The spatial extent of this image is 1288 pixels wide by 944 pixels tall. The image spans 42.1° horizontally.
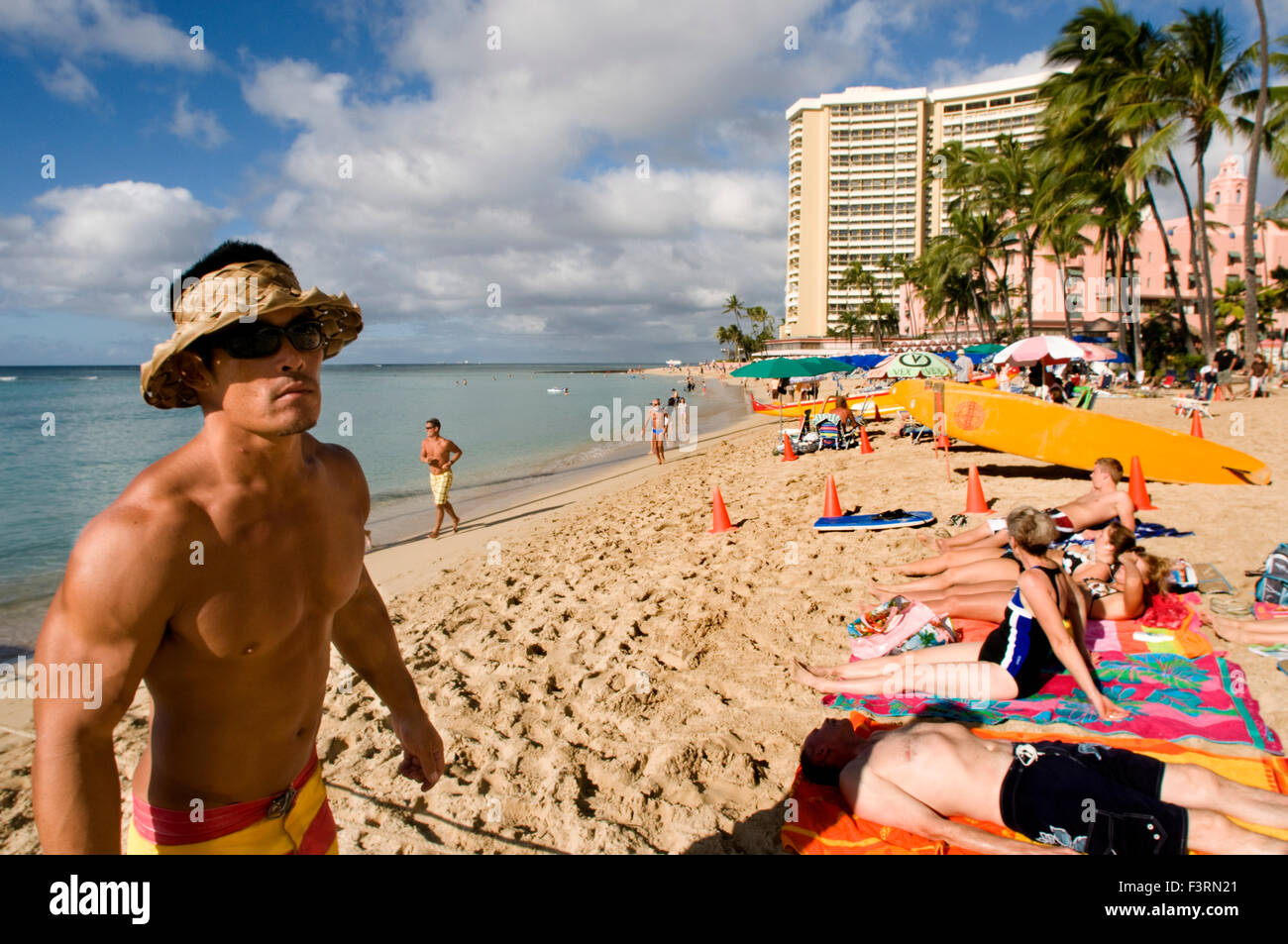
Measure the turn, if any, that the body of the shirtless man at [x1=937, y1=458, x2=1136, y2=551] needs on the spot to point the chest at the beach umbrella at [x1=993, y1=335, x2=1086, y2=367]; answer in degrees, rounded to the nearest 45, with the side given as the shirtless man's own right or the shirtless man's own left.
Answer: approximately 90° to the shirtless man's own right

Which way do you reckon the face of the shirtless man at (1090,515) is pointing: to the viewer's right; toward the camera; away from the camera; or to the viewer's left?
to the viewer's left

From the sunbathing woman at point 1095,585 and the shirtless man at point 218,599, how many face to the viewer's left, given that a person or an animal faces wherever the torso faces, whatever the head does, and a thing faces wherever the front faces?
1

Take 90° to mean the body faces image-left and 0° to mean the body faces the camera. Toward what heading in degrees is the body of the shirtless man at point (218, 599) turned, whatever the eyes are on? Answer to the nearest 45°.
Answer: approximately 315°

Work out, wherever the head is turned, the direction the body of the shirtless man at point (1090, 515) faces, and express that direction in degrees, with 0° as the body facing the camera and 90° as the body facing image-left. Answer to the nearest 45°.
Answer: approximately 90°

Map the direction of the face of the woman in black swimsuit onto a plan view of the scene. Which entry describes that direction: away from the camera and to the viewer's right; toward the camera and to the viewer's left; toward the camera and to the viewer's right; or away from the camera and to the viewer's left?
away from the camera and to the viewer's left

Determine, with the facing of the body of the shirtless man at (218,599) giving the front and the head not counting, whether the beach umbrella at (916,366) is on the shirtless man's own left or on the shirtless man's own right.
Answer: on the shirtless man's own left

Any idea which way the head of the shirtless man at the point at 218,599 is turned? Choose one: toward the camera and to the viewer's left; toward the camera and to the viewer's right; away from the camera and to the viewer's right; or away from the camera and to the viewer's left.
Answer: toward the camera and to the viewer's right

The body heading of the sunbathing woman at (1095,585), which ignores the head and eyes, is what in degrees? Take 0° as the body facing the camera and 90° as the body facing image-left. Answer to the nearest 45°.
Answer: approximately 90°

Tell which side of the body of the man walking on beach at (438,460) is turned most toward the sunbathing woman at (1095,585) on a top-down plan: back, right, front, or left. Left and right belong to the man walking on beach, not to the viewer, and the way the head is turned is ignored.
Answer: left
